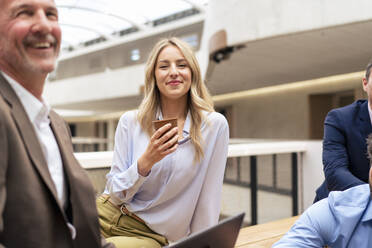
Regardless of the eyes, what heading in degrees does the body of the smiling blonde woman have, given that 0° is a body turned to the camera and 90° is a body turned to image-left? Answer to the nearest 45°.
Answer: approximately 0°

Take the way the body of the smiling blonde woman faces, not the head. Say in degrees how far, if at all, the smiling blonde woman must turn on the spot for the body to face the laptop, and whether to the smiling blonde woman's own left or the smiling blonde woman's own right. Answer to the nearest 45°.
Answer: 0° — they already face it

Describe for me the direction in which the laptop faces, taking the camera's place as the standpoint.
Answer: facing away from the viewer and to the left of the viewer

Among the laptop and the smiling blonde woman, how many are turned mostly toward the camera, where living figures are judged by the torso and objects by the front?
1
